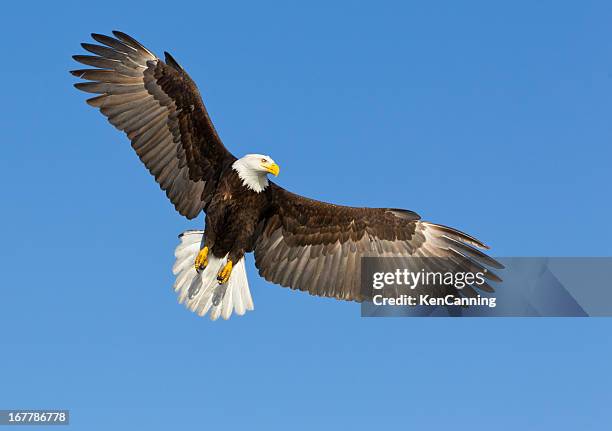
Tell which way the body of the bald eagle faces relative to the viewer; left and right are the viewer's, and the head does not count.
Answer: facing the viewer and to the right of the viewer
